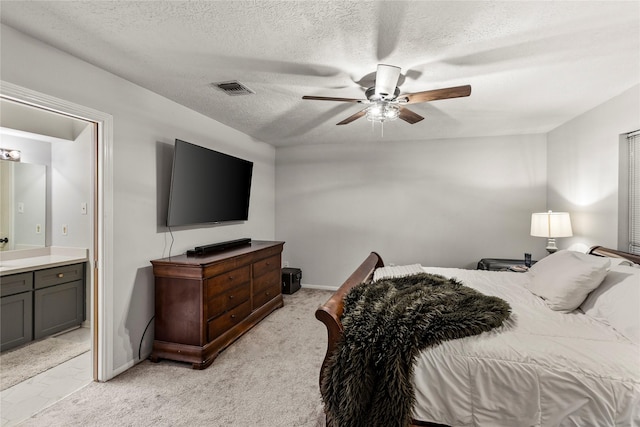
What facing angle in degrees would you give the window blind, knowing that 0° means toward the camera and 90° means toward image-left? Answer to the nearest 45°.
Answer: approximately 45°

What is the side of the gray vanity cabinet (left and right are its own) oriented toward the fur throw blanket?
front

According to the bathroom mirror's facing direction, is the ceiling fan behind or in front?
in front

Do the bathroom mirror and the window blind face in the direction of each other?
yes

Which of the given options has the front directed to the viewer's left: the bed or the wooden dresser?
the bed

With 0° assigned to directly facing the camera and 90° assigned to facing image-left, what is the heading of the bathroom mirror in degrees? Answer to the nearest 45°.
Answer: approximately 315°

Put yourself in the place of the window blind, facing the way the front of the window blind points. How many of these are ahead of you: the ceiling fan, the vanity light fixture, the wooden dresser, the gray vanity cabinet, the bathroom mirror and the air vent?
6

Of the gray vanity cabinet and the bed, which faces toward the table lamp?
the gray vanity cabinet

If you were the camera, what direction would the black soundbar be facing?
facing the viewer and to the right of the viewer

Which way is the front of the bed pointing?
to the viewer's left

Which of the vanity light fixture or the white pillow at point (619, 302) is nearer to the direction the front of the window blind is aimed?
the vanity light fixture

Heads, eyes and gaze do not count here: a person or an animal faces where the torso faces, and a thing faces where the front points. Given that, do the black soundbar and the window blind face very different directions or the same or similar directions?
very different directions

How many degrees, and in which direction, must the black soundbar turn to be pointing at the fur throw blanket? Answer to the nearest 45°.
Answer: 0° — it already faces it

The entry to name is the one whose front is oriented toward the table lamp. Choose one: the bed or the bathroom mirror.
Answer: the bathroom mirror

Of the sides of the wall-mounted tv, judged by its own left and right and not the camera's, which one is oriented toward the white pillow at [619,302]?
front

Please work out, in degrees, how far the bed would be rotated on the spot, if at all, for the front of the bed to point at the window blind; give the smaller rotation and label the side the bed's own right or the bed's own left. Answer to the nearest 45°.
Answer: approximately 135° to the bed's own right
